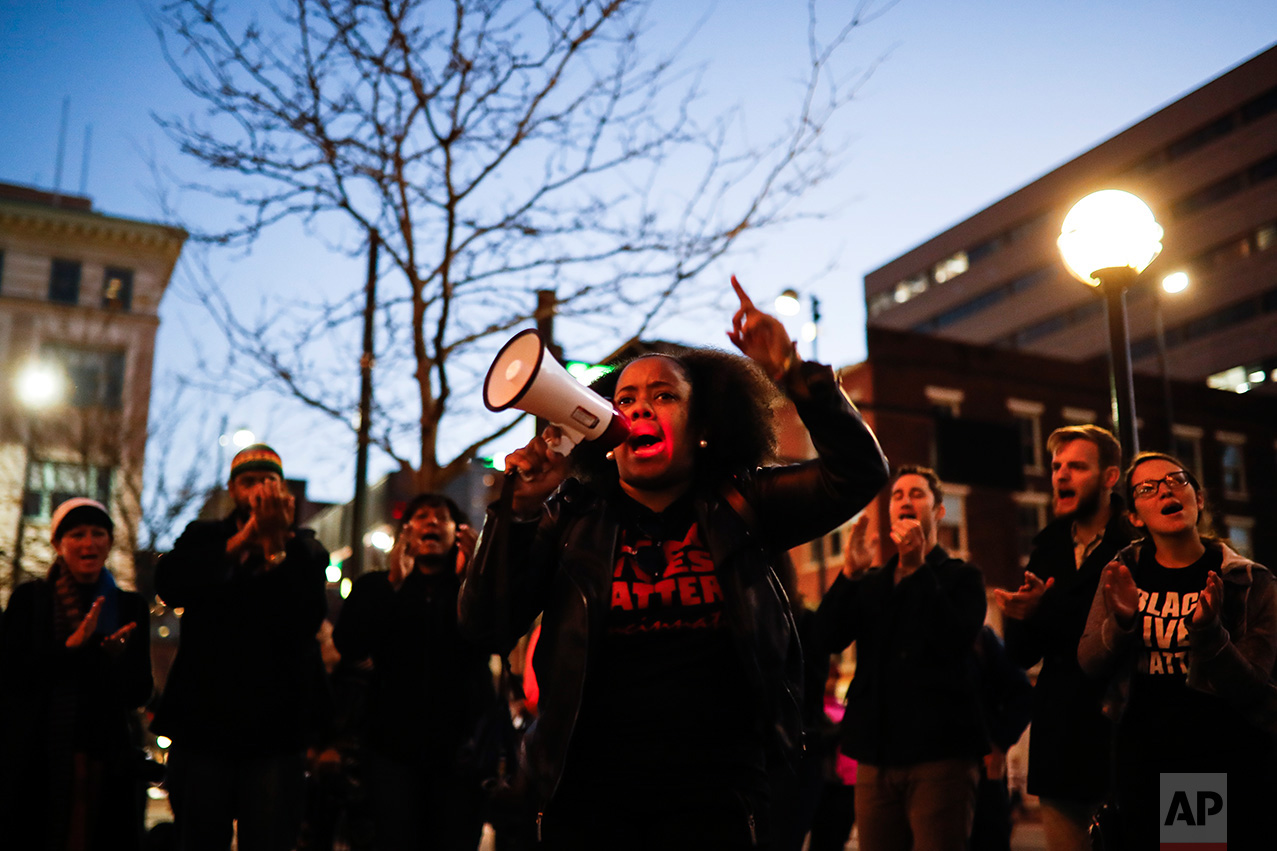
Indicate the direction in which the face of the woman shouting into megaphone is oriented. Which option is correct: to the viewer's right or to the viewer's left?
to the viewer's left

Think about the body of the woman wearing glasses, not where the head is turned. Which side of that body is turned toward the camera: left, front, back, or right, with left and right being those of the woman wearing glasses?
front

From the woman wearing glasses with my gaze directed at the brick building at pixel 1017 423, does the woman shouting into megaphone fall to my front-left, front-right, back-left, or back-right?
back-left

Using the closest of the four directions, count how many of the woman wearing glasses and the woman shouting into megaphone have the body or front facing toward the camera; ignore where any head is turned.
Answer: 2

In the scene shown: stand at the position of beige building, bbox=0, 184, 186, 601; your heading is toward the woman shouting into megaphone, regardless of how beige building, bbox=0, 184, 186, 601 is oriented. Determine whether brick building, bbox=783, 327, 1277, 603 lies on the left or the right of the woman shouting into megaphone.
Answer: left

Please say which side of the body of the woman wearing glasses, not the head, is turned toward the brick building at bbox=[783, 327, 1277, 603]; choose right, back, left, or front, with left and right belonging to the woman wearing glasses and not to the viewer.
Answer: back

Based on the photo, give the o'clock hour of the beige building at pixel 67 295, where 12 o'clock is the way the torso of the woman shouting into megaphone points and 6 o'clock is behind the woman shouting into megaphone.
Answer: The beige building is roughly at 5 o'clock from the woman shouting into megaphone.

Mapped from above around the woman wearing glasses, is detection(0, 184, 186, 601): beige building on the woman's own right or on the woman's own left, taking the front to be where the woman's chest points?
on the woman's own right

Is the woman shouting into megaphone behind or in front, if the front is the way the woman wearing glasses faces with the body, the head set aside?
in front

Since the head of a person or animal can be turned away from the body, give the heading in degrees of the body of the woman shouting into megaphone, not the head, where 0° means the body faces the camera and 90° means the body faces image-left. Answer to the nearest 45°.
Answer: approximately 0°

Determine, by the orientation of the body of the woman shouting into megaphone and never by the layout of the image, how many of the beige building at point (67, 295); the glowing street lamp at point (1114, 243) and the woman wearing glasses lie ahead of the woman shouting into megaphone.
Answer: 0

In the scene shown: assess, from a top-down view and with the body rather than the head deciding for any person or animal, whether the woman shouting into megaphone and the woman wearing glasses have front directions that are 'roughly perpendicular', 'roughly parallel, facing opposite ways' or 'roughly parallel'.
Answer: roughly parallel

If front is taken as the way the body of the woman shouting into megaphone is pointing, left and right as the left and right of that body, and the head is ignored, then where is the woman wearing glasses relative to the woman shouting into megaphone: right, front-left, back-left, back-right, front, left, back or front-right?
back-left
